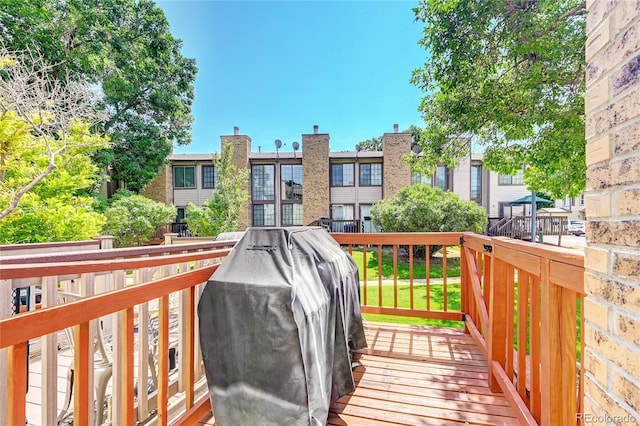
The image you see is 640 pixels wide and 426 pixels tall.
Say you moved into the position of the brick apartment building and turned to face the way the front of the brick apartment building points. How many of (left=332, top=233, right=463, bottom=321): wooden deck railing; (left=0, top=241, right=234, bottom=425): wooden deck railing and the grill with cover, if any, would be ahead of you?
3

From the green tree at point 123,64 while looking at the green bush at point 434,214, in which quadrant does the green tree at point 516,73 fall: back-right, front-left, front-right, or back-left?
front-right

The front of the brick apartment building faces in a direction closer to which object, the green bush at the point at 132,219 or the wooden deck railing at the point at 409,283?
the wooden deck railing

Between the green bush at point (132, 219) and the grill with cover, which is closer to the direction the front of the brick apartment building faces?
the grill with cover

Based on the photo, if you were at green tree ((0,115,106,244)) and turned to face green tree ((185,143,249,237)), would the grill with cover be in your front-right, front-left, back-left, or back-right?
back-right

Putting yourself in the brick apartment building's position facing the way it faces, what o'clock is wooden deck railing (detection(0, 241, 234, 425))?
The wooden deck railing is roughly at 12 o'clock from the brick apartment building.

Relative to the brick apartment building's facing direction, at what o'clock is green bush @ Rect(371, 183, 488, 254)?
The green bush is roughly at 11 o'clock from the brick apartment building.

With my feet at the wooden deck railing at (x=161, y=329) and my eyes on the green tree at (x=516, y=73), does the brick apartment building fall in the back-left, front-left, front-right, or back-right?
front-left

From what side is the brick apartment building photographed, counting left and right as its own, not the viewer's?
front

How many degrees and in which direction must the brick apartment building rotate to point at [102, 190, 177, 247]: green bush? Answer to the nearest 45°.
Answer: approximately 45° to its right

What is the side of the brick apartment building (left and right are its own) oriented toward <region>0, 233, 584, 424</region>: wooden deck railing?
front

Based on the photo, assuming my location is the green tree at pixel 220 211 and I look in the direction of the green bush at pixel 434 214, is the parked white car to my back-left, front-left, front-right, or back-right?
front-left

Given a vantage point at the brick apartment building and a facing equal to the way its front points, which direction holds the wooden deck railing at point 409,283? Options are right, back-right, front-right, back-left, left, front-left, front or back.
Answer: front

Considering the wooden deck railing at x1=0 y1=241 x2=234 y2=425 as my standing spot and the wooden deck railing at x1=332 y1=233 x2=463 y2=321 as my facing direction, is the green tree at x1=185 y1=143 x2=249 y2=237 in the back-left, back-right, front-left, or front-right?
front-left
